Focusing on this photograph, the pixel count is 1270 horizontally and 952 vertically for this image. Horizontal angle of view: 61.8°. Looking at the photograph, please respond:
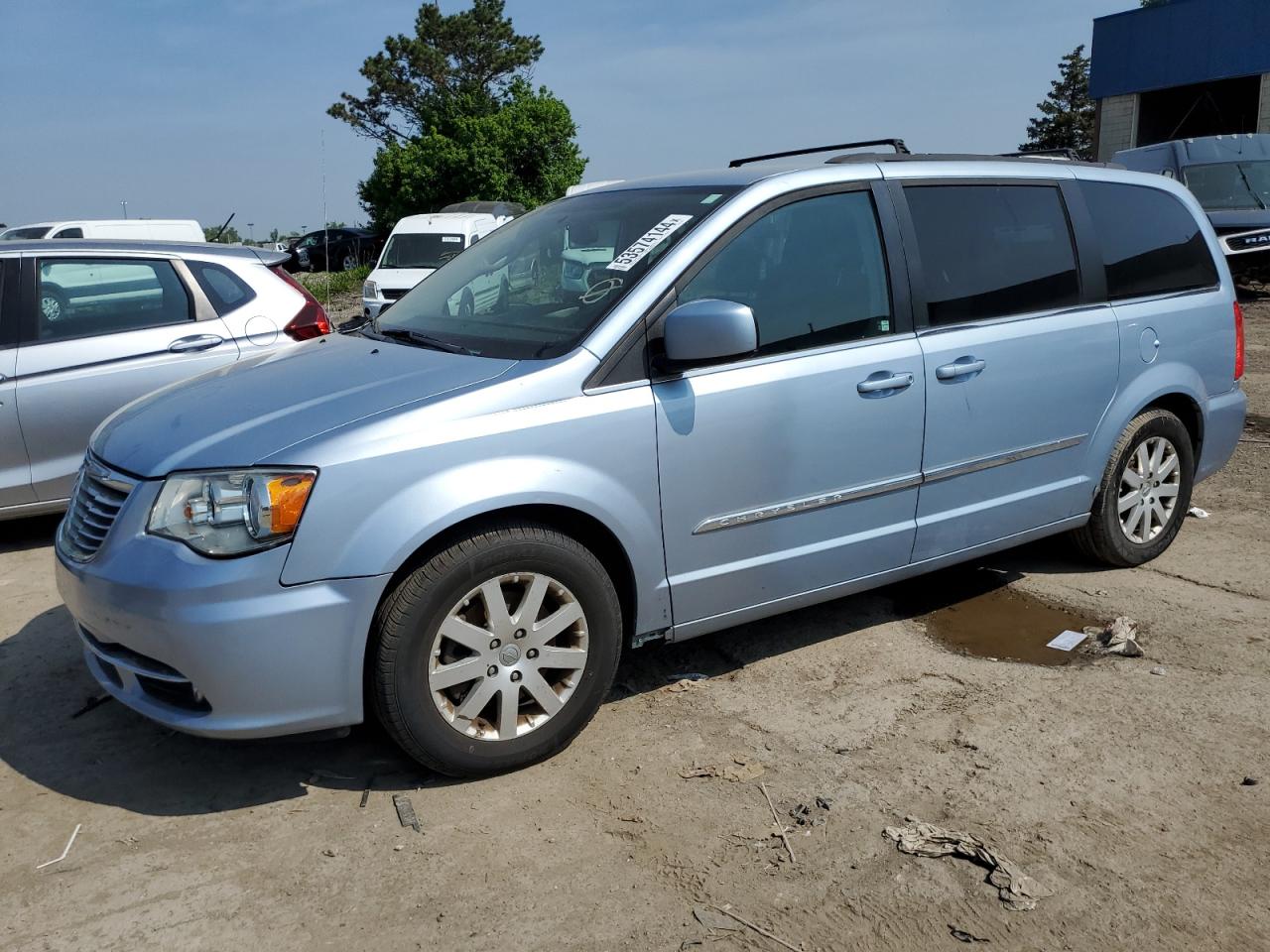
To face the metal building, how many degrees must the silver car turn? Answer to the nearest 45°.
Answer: approximately 135° to its right

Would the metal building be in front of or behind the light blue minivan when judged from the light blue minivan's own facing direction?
behind

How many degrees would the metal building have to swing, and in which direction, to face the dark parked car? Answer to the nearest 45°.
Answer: approximately 45° to its right

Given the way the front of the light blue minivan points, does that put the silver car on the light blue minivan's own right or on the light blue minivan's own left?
on the light blue minivan's own right

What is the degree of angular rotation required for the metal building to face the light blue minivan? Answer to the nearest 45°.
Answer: approximately 45° to its left

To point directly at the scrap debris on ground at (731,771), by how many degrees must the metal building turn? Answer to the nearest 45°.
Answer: approximately 45° to its left

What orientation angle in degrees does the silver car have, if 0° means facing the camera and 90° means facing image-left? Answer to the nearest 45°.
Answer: approximately 90°

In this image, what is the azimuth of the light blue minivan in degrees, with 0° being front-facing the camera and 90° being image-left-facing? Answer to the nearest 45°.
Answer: approximately 45°

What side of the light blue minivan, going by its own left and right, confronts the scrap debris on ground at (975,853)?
left

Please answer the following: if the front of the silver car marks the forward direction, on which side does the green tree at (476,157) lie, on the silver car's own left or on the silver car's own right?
on the silver car's own right
